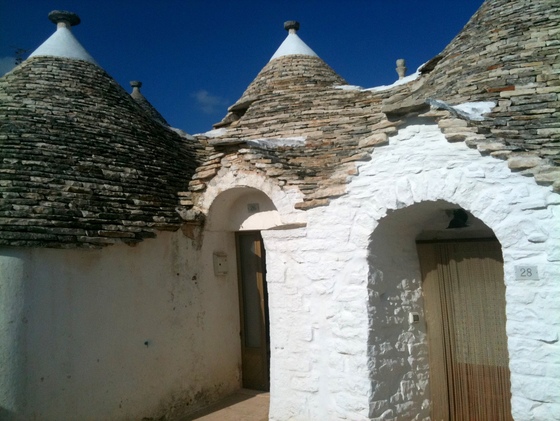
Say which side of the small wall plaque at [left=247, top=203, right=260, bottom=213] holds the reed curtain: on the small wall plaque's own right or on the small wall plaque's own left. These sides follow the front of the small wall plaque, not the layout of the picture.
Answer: on the small wall plaque's own left

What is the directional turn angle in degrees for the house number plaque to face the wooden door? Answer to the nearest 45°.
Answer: approximately 135° to its right

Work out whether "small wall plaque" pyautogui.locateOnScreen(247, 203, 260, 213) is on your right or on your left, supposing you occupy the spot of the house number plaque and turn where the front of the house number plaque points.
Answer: on your right

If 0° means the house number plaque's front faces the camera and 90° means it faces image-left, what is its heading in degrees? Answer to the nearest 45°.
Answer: approximately 0°

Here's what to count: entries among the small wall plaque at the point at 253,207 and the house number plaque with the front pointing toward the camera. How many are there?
2

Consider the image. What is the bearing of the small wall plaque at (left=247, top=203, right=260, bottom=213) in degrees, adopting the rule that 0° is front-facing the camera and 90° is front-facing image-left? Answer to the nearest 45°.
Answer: approximately 0°

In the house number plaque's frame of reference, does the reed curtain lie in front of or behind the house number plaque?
behind
